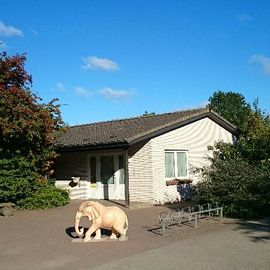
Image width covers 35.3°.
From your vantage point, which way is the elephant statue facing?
to the viewer's left

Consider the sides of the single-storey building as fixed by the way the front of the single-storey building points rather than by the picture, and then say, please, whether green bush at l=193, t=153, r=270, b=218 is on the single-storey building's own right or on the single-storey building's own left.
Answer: on the single-storey building's own left

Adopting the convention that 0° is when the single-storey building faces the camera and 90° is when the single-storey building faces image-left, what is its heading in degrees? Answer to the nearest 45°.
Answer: approximately 45°

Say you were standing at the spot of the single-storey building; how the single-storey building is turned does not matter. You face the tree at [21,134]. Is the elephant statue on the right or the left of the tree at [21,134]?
left

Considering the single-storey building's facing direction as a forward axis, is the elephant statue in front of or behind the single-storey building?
in front

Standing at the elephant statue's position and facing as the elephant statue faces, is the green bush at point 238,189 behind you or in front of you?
behind

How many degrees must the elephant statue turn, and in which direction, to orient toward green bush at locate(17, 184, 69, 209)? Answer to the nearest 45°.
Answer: approximately 90° to its right

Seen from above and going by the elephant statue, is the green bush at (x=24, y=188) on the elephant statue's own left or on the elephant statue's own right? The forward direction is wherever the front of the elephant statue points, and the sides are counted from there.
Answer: on the elephant statue's own right

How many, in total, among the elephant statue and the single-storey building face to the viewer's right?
0

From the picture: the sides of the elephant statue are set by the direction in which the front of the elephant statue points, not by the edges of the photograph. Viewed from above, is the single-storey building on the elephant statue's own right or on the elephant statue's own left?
on the elephant statue's own right
